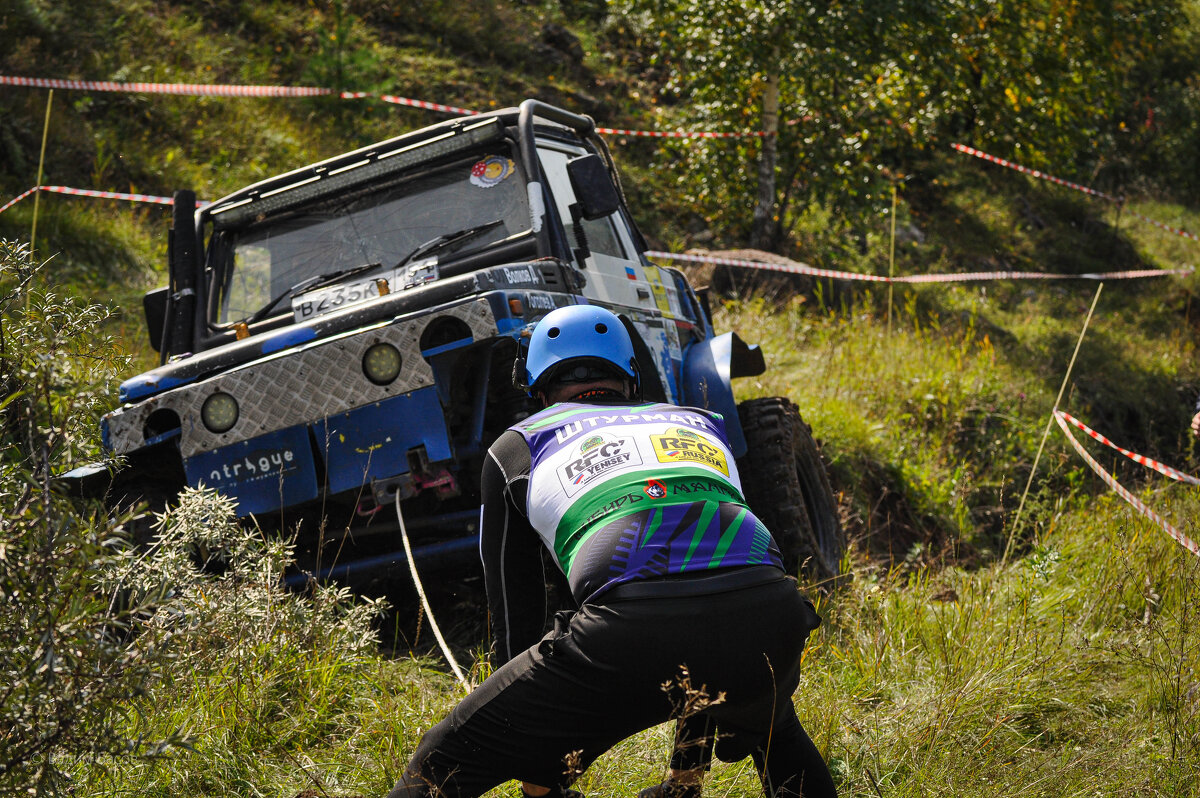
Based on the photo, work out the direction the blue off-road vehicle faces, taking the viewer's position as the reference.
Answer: facing the viewer and to the left of the viewer

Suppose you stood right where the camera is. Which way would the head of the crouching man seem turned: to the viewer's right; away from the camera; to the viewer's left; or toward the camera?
away from the camera

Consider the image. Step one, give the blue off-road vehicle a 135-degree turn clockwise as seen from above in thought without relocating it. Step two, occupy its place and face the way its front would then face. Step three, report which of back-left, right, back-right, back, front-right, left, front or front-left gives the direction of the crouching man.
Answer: back
